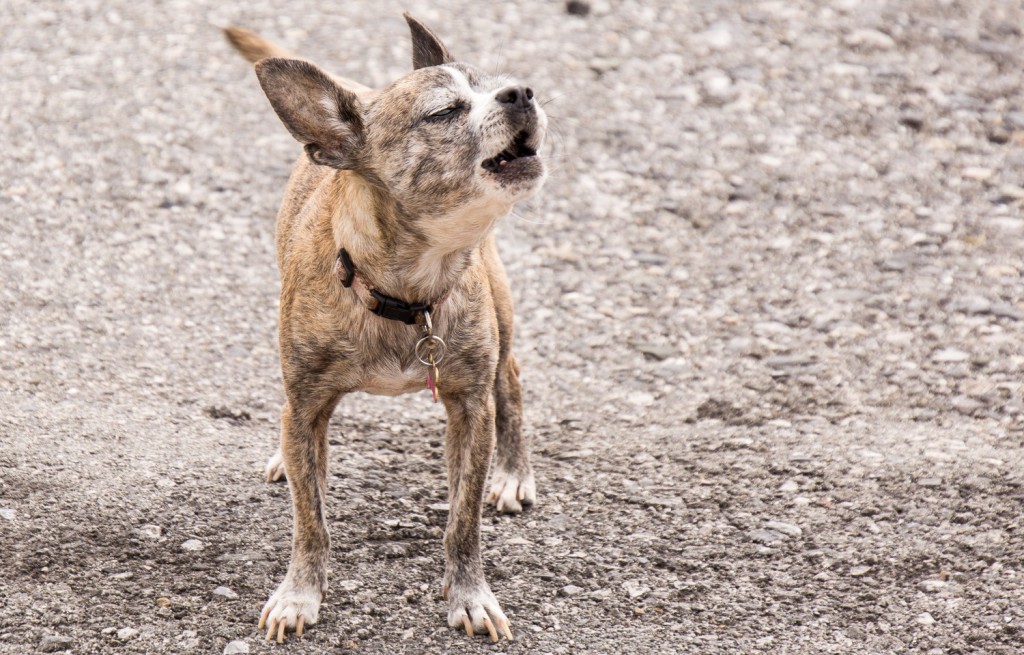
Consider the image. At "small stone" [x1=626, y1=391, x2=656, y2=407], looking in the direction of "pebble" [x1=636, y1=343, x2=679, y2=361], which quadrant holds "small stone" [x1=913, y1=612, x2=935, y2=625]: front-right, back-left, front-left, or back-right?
back-right

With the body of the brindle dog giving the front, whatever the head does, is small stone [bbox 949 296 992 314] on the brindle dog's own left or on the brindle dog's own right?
on the brindle dog's own left

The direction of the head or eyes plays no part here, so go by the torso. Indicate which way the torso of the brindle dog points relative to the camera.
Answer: toward the camera

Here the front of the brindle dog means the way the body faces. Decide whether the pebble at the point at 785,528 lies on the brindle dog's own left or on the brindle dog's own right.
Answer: on the brindle dog's own left

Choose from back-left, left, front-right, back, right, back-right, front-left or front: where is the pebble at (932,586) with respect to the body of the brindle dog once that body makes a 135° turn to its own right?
back-right

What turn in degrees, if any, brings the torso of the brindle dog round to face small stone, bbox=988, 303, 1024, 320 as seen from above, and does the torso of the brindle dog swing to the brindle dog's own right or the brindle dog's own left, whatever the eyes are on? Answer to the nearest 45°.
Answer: approximately 135° to the brindle dog's own left

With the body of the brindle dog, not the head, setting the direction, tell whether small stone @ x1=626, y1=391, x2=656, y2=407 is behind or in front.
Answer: behind

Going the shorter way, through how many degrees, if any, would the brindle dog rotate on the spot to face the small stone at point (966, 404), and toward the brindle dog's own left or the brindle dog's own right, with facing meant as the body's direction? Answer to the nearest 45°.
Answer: approximately 90° to the brindle dog's own left

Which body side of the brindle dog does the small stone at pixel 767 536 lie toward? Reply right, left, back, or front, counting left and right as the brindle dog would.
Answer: left

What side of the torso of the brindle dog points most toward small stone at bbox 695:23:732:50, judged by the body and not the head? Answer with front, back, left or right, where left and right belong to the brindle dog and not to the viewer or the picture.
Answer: back
